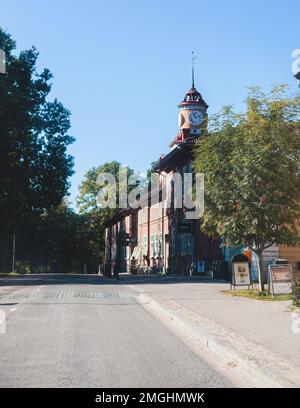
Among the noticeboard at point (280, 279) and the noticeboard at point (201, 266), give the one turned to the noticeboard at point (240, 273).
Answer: the noticeboard at point (201, 266)

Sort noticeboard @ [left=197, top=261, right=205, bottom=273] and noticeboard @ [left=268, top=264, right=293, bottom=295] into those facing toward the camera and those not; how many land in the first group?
2

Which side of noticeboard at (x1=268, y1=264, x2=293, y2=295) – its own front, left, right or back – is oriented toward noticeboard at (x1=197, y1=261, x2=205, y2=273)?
back

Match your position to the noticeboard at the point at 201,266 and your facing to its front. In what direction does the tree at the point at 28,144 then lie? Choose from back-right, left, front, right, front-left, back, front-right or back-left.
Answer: right

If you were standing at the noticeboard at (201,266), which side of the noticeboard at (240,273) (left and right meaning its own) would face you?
back

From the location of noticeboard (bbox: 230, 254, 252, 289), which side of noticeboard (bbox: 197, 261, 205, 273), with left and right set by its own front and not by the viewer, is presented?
front

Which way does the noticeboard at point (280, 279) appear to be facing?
toward the camera

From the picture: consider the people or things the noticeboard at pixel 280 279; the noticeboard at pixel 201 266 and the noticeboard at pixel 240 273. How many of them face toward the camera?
3

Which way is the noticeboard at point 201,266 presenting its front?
toward the camera

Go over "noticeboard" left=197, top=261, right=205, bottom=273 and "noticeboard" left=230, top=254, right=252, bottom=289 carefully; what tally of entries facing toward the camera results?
2
